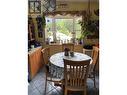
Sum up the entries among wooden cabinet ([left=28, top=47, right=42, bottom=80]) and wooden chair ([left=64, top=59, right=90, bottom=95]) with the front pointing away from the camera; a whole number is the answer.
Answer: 1

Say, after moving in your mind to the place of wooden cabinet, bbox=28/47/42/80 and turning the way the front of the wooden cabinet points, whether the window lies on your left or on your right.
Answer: on your left

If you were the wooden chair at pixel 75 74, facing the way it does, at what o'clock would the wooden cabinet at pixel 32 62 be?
The wooden cabinet is roughly at 11 o'clock from the wooden chair.

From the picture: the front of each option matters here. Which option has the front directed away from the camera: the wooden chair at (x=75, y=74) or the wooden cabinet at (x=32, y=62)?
the wooden chair

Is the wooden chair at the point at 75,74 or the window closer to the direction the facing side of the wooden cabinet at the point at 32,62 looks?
the wooden chair

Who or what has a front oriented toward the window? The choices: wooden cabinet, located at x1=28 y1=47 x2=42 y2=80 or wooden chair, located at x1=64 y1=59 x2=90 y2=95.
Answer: the wooden chair

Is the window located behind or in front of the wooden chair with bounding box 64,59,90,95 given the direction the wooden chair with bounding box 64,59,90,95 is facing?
in front

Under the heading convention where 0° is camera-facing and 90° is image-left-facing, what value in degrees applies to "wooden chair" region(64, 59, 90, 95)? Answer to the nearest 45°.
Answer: approximately 180°

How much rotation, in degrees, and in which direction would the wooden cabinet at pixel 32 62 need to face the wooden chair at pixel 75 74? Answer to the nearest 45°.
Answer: approximately 45° to its right

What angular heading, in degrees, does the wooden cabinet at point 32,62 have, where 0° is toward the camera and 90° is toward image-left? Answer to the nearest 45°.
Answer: approximately 315°
